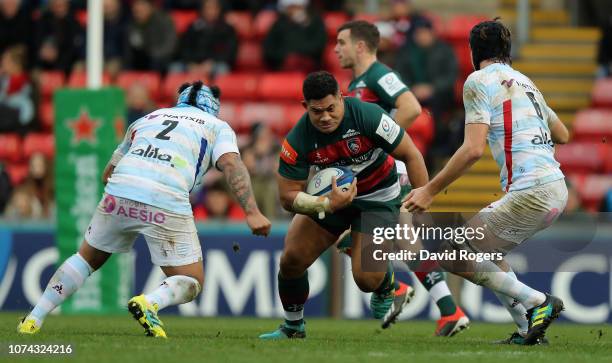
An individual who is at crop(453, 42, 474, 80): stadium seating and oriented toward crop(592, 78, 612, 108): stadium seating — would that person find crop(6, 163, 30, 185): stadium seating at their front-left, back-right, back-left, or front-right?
back-right

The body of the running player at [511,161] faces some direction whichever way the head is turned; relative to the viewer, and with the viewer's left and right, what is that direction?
facing away from the viewer and to the left of the viewer

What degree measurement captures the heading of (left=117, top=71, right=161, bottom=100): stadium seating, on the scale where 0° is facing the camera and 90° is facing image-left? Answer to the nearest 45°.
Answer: approximately 0°

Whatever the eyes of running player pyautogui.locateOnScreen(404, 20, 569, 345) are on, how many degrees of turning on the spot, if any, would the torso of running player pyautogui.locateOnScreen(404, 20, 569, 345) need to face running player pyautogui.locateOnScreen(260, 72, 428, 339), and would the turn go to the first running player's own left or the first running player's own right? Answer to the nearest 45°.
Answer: approximately 45° to the first running player's own left
